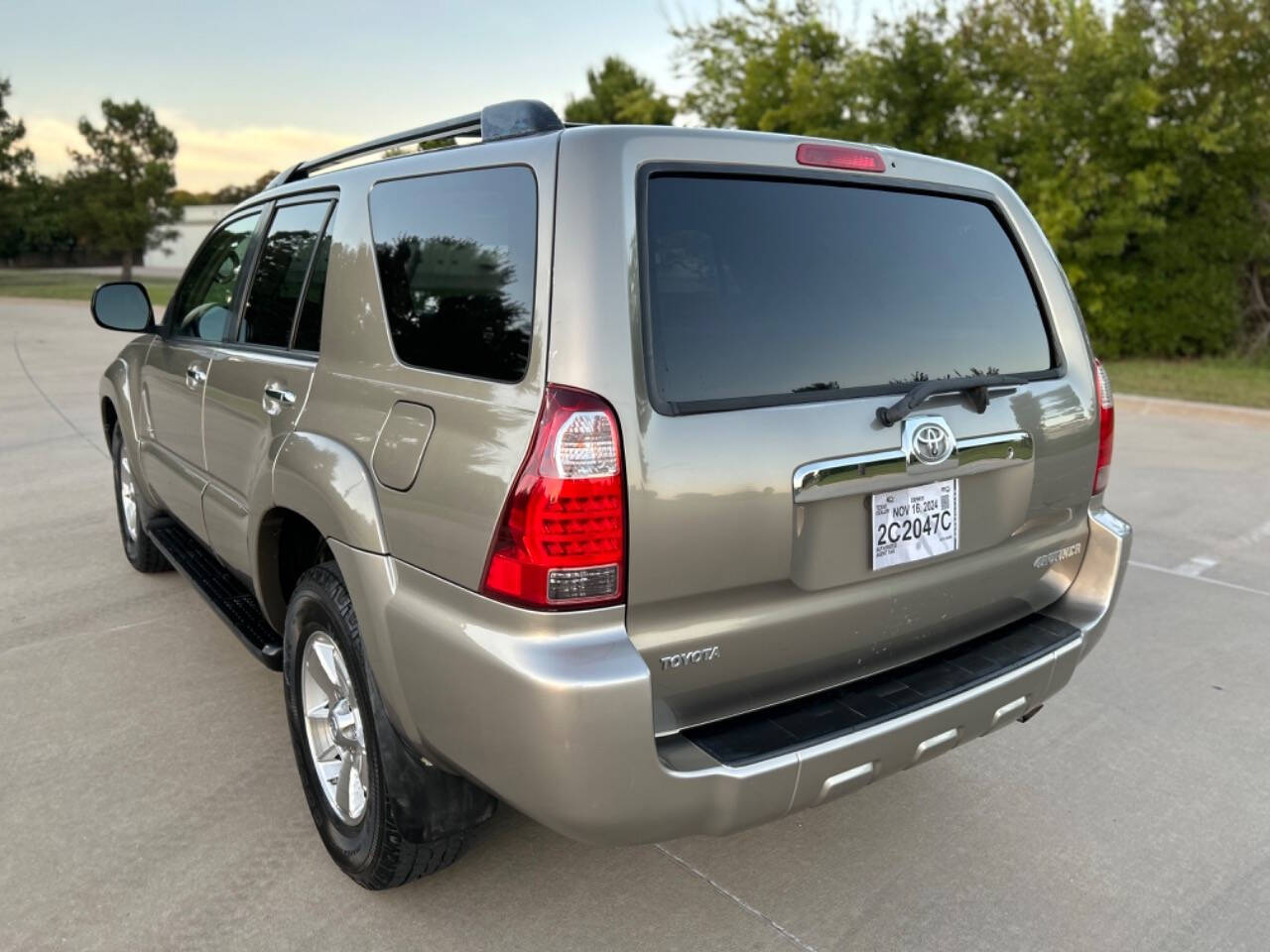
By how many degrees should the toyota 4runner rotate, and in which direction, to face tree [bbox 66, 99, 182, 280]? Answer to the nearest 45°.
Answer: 0° — it already faces it

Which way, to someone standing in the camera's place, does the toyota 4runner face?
facing away from the viewer and to the left of the viewer

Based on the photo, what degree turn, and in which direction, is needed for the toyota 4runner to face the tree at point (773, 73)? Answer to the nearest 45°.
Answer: approximately 45° to its right

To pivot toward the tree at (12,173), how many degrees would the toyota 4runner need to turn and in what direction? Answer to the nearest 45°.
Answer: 0° — it already faces it

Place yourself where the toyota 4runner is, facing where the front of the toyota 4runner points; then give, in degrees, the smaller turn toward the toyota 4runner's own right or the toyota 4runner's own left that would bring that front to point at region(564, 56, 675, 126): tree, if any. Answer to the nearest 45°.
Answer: approximately 45° to the toyota 4runner's own right
